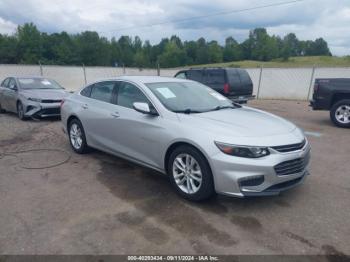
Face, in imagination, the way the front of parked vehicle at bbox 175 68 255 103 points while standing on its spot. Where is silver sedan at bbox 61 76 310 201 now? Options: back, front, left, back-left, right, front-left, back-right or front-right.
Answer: back-left

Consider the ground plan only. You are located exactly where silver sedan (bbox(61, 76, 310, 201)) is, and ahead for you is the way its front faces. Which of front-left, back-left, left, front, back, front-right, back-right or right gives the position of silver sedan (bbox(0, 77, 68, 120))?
back

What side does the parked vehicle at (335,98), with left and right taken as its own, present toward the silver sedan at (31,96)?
back

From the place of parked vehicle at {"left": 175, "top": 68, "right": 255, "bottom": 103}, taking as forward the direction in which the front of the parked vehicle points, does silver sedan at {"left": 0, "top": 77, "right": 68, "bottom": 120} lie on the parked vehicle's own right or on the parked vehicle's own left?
on the parked vehicle's own left

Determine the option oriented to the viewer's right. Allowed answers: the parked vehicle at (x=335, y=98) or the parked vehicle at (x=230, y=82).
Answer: the parked vehicle at (x=335, y=98)

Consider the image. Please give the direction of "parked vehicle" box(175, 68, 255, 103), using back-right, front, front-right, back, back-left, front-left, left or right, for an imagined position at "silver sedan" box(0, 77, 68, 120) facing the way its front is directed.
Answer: front-left

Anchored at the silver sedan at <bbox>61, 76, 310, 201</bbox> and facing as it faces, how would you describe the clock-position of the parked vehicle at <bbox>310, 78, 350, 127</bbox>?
The parked vehicle is roughly at 9 o'clock from the silver sedan.

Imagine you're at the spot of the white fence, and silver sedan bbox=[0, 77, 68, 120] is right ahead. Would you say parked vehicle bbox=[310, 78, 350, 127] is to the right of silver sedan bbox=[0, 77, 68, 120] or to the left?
left

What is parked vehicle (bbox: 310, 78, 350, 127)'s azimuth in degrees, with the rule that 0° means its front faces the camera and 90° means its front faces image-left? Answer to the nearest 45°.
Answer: approximately 270°

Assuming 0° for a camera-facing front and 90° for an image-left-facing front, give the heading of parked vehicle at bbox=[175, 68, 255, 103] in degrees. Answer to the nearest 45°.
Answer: approximately 135°
